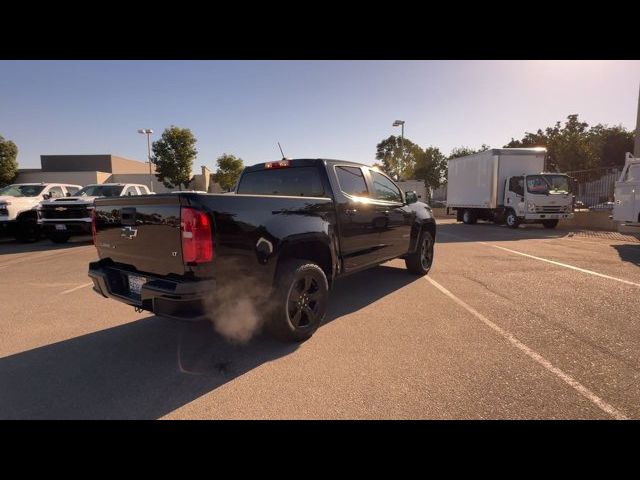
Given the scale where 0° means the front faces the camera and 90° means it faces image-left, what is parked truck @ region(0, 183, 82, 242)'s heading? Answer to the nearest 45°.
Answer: approximately 45°

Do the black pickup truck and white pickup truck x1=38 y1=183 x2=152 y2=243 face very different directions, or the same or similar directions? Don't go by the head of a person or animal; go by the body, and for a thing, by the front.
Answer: very different directions

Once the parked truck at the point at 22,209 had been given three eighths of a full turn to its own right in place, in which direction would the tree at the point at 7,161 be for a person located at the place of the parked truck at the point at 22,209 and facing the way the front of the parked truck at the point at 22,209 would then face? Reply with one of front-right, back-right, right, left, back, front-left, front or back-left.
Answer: front

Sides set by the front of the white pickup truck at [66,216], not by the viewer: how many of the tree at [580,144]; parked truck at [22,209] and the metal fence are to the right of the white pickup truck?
1

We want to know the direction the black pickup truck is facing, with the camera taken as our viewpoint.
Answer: facing away from the viewer and to the right of the viewer

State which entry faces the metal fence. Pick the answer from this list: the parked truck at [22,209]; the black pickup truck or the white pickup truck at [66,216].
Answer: the black pickup truck

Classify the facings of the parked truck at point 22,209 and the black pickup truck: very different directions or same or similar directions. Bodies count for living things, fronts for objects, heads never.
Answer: very different directions

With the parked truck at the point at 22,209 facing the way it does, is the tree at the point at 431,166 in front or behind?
behind

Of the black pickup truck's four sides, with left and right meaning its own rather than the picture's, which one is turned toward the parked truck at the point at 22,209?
left

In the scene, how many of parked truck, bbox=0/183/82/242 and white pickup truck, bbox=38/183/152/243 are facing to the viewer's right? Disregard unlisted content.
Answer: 0

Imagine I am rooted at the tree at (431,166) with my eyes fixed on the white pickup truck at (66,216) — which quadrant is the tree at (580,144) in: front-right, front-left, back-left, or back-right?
back-left

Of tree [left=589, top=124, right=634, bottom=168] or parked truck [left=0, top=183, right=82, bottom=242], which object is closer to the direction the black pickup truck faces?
the tree

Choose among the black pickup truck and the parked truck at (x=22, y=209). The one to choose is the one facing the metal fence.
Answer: the black pickup truck

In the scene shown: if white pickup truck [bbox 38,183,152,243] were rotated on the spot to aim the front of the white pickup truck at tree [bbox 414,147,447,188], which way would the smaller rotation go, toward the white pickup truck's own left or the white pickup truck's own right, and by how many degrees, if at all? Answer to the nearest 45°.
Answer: approximately 135° to the white pickup truck's own left
